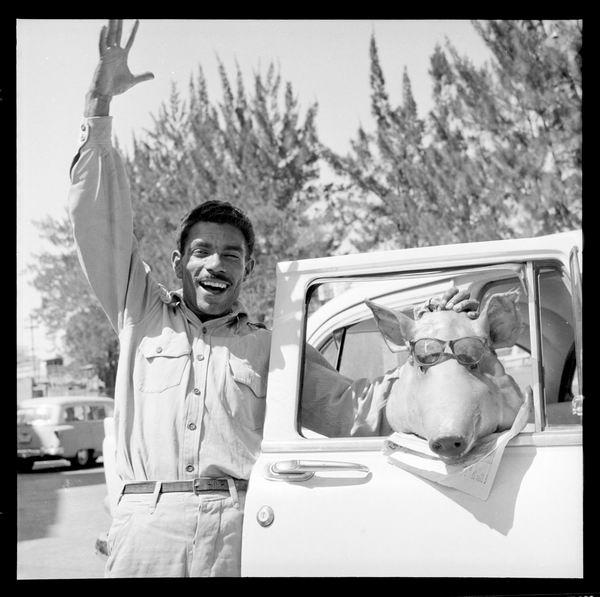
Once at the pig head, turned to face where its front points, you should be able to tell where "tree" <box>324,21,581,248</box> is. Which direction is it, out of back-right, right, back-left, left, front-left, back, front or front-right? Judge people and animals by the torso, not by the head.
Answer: back

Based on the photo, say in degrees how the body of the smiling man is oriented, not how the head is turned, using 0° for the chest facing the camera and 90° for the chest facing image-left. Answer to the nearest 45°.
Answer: approximately 0°

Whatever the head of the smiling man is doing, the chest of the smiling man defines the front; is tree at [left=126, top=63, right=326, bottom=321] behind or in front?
behind

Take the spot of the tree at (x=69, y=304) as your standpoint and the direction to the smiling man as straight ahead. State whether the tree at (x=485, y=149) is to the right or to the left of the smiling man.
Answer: left

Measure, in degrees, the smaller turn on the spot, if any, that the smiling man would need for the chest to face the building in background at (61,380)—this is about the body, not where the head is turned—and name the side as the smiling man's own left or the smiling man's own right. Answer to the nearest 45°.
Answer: approximately 180°

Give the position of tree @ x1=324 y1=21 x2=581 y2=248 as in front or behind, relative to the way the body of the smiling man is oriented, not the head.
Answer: behind

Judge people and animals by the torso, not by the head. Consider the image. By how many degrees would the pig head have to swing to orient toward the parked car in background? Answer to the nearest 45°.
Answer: approximately 135° to its right

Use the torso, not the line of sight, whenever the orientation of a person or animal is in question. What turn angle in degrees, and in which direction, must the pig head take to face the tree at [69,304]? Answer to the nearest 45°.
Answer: approximately 135° to its right
